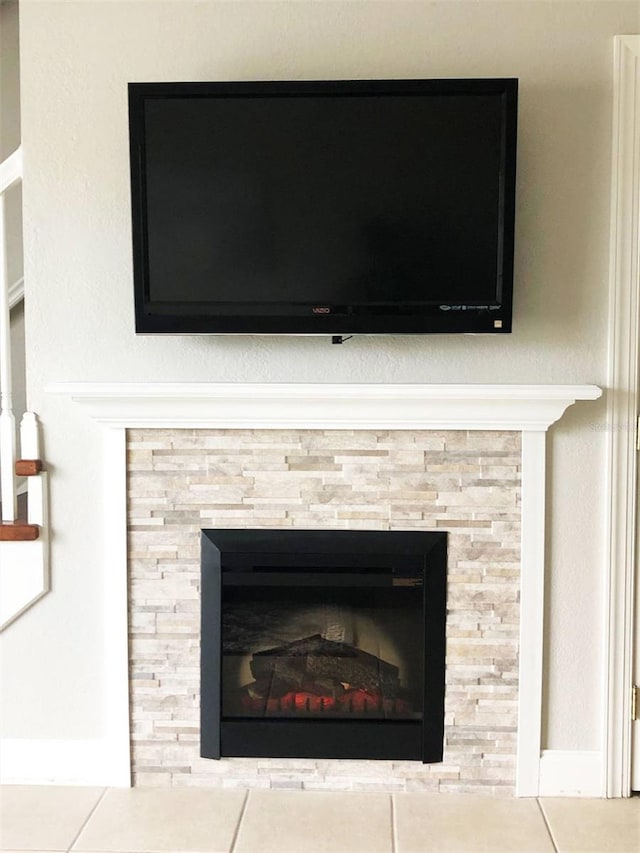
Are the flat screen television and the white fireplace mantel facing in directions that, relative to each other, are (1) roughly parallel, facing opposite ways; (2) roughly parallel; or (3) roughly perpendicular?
roughly parallel

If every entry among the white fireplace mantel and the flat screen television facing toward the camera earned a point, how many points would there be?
2

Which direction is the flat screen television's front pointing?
toward the camera

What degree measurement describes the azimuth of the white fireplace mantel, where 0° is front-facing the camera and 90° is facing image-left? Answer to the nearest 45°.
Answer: approximately 0°
